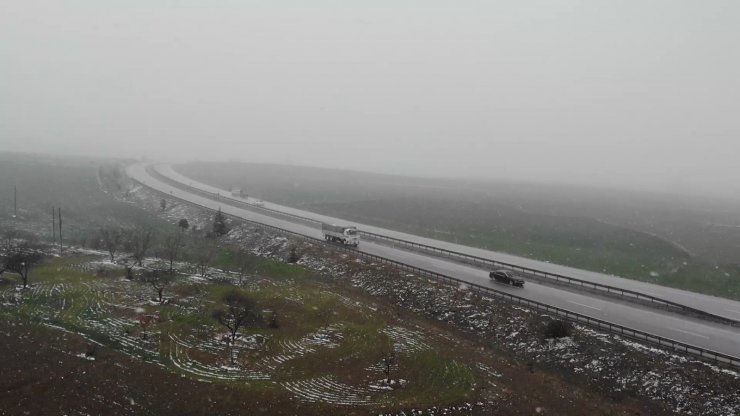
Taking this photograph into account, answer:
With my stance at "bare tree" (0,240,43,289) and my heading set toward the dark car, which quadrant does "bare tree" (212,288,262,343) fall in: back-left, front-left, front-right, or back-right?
front-right

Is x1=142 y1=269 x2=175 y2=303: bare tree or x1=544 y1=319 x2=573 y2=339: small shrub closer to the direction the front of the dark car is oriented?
the small shrub

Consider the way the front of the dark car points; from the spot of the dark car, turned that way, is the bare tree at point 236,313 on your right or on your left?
on your right

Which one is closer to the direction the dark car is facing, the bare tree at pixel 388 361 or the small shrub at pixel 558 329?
the small shrub

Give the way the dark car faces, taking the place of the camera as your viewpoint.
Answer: facing the viewer and to the right of the viewer

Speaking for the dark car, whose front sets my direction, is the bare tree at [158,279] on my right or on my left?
on my right

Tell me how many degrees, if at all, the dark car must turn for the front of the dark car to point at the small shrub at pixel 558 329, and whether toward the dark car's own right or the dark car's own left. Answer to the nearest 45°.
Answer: approximately 45° to the dark car's own right

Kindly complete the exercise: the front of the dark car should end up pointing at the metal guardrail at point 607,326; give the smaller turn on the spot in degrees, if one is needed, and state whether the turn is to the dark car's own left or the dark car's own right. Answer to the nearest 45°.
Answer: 0° — it already faces it

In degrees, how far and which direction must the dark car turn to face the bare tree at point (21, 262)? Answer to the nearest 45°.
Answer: approximately 135° to its right
